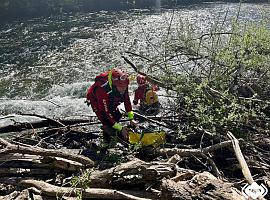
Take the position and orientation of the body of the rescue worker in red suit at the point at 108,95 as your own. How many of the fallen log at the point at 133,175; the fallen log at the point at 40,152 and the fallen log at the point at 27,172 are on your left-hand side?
0

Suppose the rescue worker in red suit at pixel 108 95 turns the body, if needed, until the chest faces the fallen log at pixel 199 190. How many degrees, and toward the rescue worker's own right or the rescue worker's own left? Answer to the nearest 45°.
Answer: approximately 45° to the rescue worker's own right

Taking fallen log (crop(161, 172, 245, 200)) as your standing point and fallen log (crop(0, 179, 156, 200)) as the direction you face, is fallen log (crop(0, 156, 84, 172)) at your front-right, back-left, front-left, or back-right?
front-right

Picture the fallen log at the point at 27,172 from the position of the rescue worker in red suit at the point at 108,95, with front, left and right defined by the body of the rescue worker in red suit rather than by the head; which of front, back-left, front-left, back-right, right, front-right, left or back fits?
right

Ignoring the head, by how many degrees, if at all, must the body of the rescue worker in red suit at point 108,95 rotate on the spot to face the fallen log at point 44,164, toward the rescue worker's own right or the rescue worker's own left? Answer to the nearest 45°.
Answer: approximately 90° to the rescue worker's own right

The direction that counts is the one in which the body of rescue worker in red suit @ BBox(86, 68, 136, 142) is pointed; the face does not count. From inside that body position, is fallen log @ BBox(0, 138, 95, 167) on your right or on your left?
on your right

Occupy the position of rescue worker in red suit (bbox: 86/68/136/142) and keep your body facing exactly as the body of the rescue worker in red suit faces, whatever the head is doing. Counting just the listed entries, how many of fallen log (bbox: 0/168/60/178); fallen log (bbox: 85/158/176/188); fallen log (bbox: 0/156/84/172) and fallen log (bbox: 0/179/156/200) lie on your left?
0

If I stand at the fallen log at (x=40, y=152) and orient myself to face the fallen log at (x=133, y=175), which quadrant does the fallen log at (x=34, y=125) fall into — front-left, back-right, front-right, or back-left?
back-left

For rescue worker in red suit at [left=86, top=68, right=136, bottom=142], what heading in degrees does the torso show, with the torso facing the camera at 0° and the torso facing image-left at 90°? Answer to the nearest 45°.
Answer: approximately 315°

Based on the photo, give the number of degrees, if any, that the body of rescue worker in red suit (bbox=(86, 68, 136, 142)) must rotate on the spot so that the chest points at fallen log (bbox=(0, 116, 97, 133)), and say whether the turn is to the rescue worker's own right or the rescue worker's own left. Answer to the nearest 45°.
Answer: approximately 180°

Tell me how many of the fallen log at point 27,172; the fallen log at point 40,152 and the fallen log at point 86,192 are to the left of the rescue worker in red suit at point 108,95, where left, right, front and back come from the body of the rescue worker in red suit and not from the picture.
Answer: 0

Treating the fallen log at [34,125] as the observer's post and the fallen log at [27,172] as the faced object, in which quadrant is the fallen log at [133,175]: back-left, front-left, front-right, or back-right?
front-left

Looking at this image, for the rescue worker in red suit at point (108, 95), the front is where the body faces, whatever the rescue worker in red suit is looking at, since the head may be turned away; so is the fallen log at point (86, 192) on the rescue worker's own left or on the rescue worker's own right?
on the rescue worker's own right
